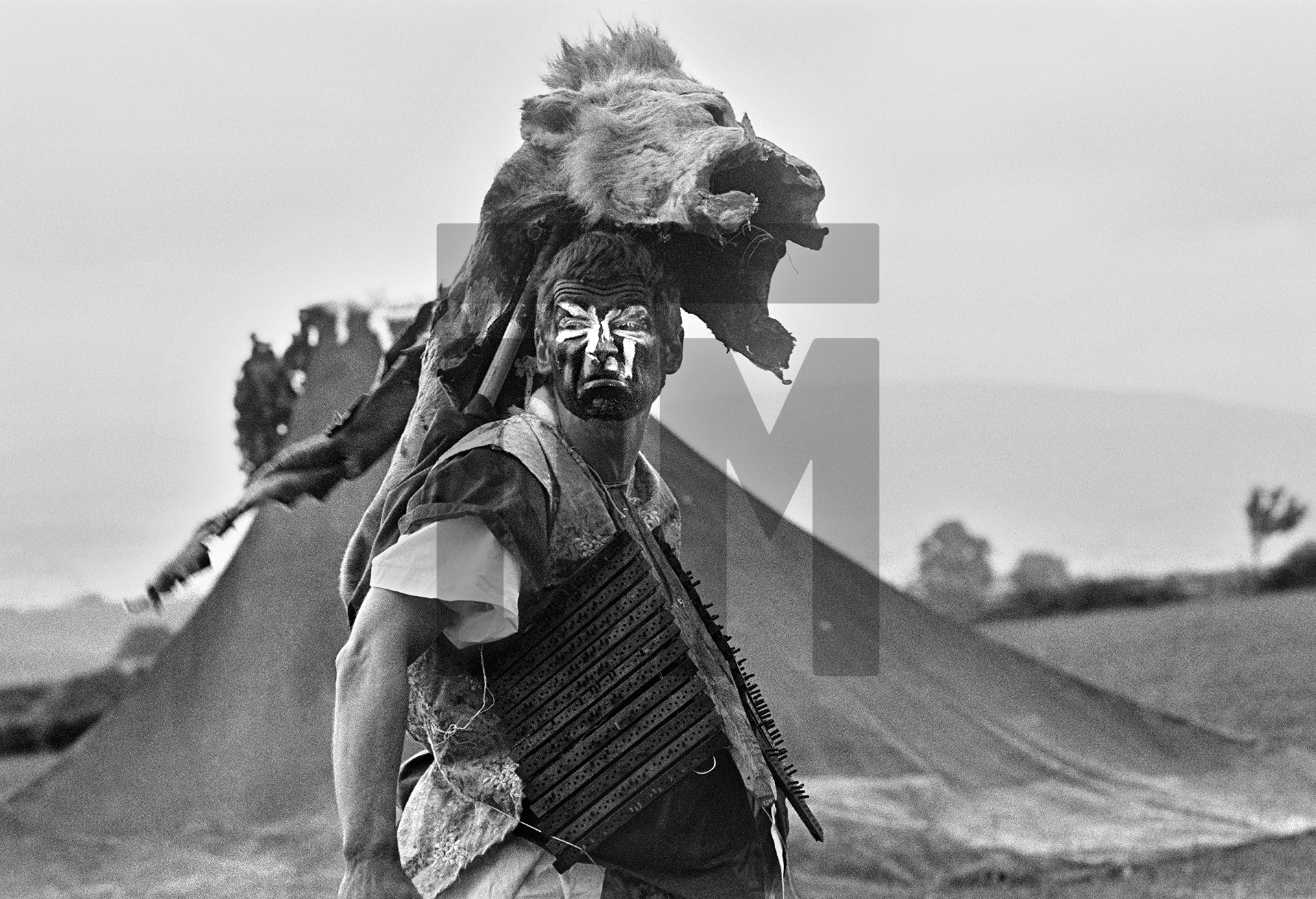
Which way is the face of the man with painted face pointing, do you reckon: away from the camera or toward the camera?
toward the camera

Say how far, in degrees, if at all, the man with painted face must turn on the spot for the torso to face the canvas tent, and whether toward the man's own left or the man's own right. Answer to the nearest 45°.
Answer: approximately 135° to the man's own left

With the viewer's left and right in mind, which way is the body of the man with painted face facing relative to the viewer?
facing the viewer and to the right of the viewer
